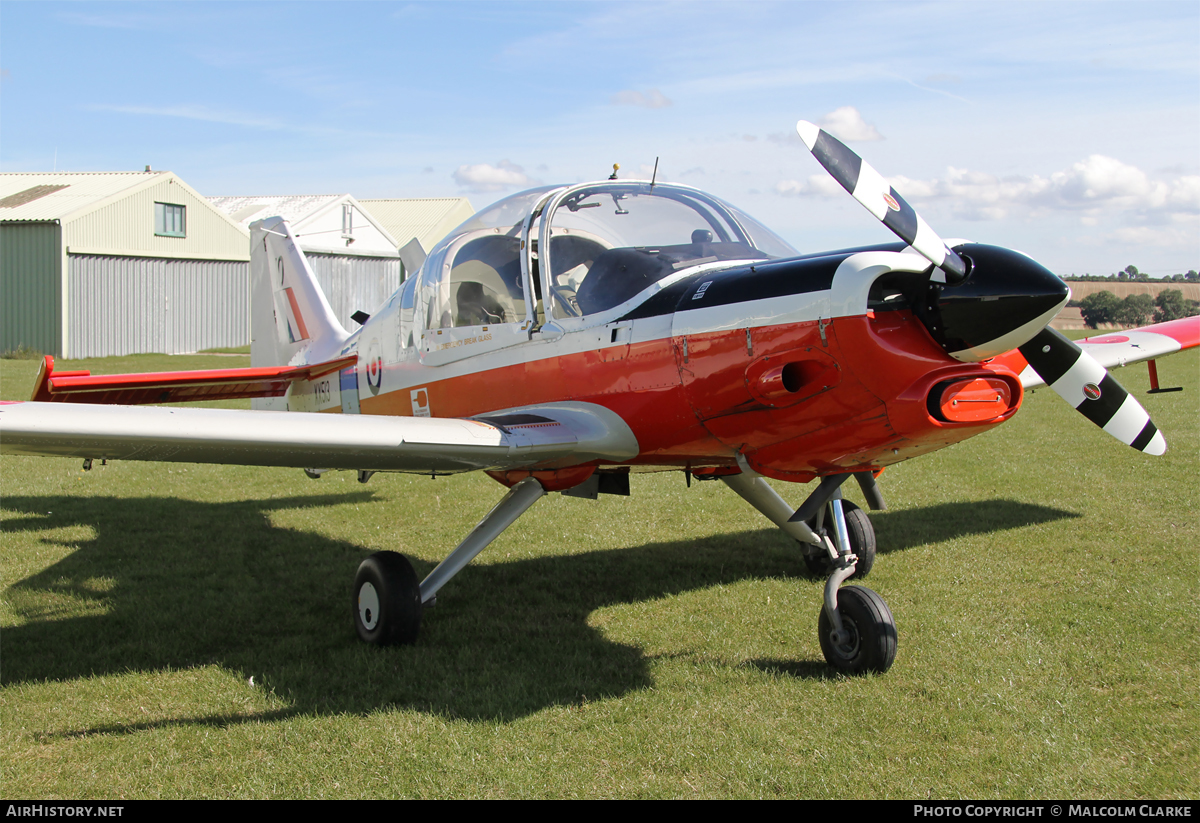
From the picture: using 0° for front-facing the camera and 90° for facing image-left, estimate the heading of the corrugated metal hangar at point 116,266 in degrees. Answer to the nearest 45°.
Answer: approximately 315°

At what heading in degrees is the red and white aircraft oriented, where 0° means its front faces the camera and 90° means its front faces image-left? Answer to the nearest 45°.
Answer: approximately 315°
